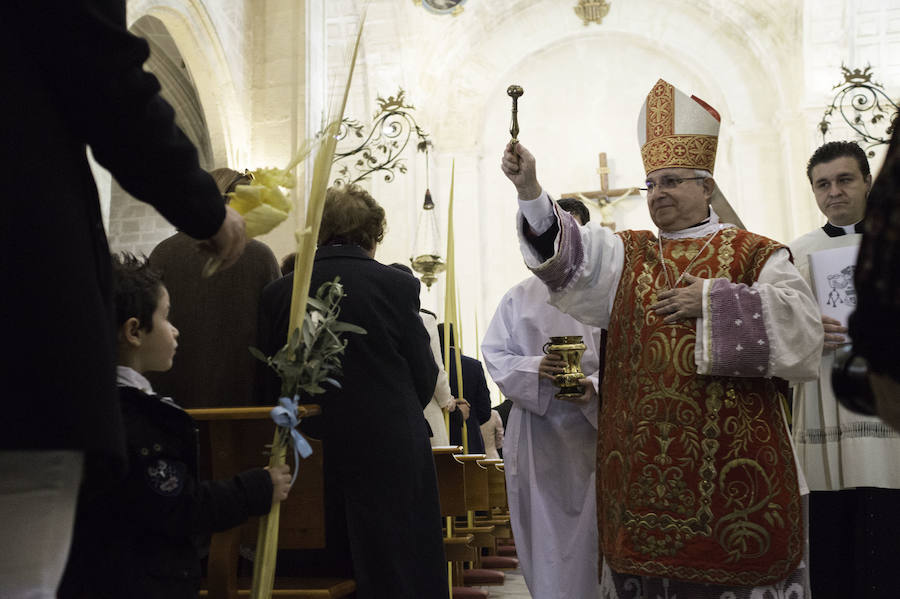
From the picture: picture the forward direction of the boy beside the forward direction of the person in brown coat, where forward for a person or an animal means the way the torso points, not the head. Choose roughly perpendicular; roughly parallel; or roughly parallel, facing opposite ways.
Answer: roughly perpendicular

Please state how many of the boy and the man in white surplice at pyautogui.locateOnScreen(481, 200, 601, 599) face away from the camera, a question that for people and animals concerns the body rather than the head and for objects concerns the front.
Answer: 0

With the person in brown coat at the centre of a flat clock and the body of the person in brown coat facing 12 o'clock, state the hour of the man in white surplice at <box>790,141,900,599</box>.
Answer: The man in white surplice is roughly at 3 o'clock from the person in brown coat.

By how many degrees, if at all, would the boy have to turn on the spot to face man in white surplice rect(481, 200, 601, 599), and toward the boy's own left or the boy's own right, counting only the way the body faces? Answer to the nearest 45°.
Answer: approximately 45° to the boy's own left

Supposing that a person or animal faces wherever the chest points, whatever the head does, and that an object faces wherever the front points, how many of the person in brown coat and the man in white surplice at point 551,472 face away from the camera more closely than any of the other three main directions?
1

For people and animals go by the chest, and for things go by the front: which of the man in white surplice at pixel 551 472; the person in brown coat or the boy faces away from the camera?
the person in brown coat

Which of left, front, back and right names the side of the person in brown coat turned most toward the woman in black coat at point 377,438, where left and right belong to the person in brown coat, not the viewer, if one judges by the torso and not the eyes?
right

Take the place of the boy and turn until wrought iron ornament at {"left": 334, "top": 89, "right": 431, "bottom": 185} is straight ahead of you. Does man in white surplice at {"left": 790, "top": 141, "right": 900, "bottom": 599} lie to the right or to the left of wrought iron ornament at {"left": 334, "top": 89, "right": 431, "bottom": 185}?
right

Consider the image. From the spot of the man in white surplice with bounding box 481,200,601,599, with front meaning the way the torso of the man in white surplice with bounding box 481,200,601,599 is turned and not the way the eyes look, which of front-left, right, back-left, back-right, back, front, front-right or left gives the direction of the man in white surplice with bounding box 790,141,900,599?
front-left

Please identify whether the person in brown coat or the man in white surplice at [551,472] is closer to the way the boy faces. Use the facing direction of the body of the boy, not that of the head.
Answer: the man in white surplice

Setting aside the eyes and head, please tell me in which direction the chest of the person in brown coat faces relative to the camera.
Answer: away from the camera

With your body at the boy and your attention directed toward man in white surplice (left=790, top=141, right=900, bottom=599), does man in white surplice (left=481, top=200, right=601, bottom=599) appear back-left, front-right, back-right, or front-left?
front-left

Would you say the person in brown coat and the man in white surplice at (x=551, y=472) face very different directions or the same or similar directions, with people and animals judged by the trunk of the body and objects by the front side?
very different directions

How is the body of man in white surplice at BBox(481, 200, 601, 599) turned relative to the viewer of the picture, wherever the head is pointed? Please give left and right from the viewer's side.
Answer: facing the viewer and to the right of the viewer

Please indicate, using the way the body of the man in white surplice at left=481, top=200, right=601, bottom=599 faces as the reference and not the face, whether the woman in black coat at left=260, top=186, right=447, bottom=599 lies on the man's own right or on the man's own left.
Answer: on the man's own right

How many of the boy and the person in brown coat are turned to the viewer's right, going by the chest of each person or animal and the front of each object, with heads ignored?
1

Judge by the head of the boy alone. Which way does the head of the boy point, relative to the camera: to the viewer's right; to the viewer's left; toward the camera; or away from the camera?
to the viewer's right

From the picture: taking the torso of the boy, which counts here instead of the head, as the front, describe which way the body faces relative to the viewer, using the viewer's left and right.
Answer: facing to the right of the viewer
